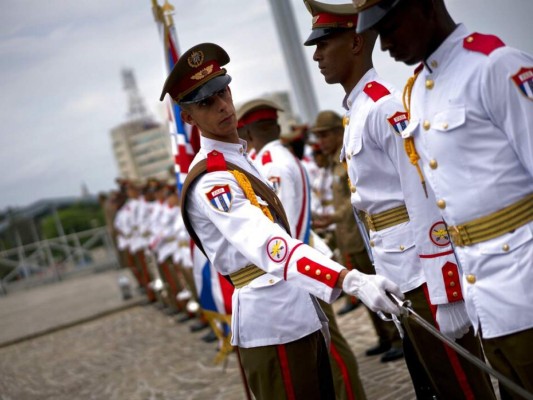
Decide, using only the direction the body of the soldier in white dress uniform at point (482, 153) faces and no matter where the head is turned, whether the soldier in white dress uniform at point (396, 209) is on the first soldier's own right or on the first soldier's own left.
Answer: on the first soldier's own right

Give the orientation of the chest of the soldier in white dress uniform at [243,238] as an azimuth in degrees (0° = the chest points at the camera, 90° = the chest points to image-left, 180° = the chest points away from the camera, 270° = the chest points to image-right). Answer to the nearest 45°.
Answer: approximately 270°

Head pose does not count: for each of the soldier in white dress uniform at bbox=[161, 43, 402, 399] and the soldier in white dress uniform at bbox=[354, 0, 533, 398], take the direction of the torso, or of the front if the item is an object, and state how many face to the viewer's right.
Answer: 1

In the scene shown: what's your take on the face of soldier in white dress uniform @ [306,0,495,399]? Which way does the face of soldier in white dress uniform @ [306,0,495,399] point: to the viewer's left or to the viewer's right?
to the viewer's left

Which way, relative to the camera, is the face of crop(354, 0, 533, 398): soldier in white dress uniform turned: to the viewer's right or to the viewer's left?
to the viewer's left

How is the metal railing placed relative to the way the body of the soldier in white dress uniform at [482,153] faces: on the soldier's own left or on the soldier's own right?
on the soldier's own right

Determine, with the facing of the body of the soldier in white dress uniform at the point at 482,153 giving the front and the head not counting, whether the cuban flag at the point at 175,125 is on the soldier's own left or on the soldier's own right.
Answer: on the soldier's own right

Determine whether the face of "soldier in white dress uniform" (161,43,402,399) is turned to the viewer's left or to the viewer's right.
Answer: to the viewer's right
